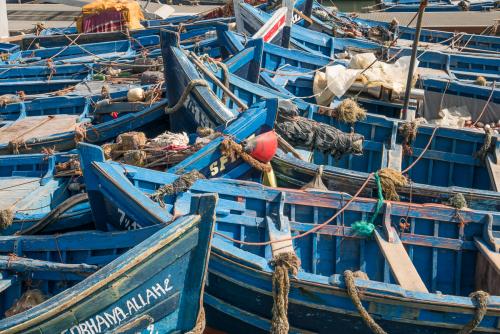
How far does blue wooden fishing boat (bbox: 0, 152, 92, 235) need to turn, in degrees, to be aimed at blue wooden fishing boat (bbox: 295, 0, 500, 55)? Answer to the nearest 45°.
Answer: approximately 45° to its left

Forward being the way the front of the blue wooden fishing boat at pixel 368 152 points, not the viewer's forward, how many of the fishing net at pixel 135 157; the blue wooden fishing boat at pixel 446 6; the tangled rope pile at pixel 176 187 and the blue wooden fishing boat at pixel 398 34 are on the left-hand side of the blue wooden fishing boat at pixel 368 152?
2

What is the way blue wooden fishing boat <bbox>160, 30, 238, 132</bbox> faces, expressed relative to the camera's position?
facing away from the viewer and to the left of the viewer

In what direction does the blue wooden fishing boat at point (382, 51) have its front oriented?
to the viewer's left

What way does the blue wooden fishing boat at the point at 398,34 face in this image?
to the viewer's left

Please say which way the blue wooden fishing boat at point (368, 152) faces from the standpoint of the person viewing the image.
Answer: facing away from the viewer and to the left of the viewer

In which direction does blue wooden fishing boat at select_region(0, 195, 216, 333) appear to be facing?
to the viewer's right

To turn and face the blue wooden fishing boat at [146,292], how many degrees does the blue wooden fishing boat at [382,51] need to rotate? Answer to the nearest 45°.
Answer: approximately 90° to its left
